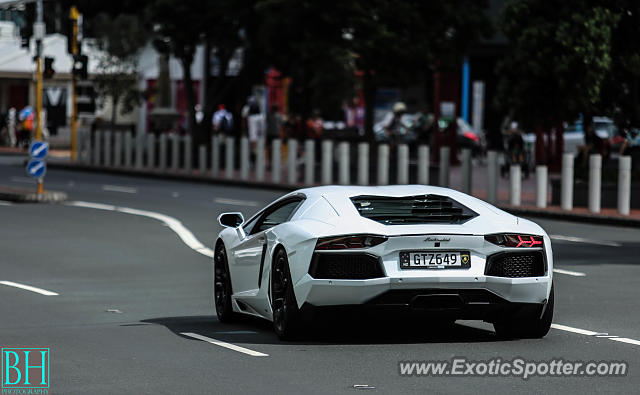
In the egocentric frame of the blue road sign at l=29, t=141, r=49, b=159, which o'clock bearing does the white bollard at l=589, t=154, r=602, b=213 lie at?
The white bollard is roughly at 10 o'clock from the blue road sign.

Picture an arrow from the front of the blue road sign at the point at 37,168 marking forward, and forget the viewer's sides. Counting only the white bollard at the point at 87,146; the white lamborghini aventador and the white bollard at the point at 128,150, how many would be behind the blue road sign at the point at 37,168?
2

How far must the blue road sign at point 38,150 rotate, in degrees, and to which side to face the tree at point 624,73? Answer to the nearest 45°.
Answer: approximately 90° to its left

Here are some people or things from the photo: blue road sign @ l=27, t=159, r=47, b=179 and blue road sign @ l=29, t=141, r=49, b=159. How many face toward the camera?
2

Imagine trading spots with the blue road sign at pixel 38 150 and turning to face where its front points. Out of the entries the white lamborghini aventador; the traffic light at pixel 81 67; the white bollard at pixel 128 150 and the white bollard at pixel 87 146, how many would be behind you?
3

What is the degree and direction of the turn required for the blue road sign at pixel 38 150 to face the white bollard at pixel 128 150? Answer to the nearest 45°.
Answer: approximately 180°

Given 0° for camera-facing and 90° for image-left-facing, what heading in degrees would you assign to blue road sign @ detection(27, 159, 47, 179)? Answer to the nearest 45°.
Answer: approximately 0°

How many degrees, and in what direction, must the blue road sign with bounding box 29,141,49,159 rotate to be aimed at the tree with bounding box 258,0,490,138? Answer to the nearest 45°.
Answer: approximately 135° to its left

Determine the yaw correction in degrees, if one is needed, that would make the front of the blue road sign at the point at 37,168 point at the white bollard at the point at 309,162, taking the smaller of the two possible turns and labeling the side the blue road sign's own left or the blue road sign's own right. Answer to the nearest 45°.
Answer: approximately 135° to the blue road sign's own left

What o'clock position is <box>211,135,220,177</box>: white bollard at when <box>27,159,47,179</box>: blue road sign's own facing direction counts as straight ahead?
The white bollard is roughly at 7 o'clock from the blue road sign.

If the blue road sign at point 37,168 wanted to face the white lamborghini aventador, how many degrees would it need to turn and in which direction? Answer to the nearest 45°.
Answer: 0° — it already faces it

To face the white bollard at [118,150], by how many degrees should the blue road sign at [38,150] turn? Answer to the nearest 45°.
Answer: approximately 180°
